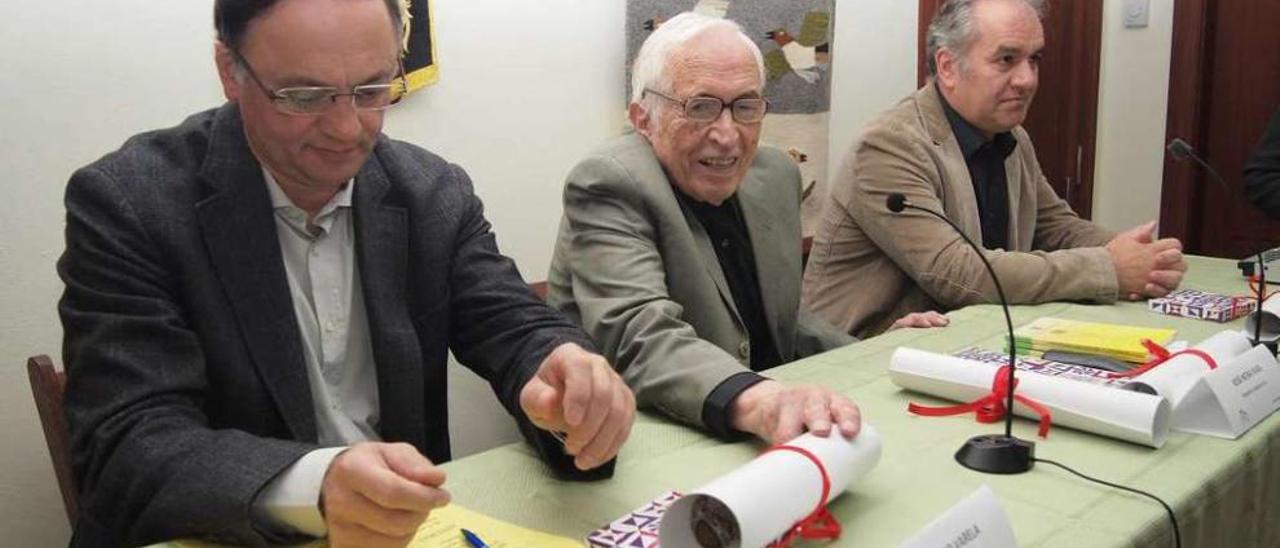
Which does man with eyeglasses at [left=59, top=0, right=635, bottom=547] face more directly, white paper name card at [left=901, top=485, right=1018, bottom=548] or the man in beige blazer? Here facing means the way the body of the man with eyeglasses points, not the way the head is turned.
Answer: the white paper name card

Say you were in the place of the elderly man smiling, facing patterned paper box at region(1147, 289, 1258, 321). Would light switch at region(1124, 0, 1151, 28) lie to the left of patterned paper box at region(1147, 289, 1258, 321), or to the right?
left

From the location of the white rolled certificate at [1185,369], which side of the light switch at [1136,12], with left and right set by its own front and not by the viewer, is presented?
front

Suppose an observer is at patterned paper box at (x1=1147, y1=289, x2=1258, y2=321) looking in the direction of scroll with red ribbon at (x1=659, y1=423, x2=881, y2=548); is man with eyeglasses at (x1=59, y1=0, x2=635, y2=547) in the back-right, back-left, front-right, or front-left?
front-right

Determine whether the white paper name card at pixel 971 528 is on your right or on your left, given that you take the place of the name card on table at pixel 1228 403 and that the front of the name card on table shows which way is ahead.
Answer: on your right

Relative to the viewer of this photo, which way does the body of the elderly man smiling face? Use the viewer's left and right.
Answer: facing the viewer and to the right of the viewer

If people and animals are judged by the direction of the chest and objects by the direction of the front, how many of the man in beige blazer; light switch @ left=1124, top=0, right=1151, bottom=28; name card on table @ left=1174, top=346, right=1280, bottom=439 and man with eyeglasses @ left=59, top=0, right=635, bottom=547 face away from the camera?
0

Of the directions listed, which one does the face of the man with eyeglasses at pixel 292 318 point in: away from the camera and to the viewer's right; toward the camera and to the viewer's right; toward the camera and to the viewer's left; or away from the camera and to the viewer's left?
toward the camera and to the viewer's right

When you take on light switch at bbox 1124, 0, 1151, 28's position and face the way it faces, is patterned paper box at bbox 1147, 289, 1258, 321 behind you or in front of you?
in front

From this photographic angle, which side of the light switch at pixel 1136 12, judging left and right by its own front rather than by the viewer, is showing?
front

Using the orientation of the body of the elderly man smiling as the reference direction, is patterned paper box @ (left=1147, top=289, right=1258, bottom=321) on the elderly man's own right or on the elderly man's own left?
on the elderly man's own left

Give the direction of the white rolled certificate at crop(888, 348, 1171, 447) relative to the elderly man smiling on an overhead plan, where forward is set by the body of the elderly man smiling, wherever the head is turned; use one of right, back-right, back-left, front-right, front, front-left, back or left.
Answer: front
